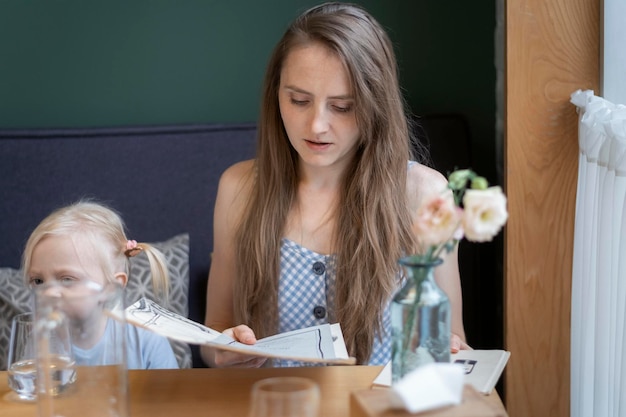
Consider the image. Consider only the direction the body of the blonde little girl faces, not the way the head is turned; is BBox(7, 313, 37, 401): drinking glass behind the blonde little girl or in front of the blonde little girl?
in front

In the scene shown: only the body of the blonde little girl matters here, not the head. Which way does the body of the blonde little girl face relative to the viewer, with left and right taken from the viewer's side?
facing the viewer and to the left of the viewer

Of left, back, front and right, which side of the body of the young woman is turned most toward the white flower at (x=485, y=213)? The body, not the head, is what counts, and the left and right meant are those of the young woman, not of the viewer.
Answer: front

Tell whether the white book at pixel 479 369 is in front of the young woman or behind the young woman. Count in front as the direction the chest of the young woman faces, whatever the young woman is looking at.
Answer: in front

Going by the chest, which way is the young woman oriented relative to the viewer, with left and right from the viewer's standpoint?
facing the viewer

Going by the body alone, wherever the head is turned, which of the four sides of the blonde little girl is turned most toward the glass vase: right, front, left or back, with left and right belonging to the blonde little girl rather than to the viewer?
left

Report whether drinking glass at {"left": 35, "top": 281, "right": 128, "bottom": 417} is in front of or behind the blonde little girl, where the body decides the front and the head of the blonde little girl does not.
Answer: in front

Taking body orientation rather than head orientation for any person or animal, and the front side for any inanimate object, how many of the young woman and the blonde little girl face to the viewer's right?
0
